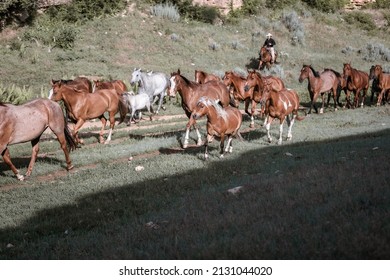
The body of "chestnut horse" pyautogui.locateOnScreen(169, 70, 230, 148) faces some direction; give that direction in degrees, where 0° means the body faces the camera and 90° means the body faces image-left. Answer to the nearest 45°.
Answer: approximately 45°

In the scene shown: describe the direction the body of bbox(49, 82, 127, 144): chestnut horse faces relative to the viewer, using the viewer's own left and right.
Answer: facing to the left of the viewer

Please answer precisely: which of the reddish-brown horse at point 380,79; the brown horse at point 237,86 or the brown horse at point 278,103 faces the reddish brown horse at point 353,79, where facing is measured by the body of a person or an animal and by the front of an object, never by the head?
the reddish-brown horse at point 380,79

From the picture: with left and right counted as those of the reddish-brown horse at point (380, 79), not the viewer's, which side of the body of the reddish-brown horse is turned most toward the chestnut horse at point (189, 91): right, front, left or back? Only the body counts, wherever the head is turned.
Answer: front

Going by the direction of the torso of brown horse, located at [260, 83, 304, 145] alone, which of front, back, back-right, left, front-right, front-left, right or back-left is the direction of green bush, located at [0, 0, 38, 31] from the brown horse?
right

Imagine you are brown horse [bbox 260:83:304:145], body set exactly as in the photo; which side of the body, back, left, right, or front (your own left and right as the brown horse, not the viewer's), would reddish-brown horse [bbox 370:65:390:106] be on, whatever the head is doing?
back

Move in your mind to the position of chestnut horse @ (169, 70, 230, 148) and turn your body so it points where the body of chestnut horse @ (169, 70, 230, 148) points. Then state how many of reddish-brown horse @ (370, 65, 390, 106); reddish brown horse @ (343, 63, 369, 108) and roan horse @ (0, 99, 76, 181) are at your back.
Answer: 2

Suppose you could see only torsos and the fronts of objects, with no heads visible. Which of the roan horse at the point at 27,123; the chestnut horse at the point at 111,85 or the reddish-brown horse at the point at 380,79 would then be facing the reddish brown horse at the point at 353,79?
the reddish-brown horse at the point at 380,79

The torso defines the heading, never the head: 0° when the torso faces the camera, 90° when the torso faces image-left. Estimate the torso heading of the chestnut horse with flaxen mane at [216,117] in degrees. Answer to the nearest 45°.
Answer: approximately 45°

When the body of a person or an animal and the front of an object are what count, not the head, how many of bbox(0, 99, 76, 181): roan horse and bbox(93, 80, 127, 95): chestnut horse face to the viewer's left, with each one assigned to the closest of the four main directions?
2

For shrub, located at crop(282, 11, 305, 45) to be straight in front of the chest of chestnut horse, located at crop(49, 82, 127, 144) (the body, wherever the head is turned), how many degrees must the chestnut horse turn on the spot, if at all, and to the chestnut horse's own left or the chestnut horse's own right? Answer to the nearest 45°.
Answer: approximately 135° to the chestnut horse's own right

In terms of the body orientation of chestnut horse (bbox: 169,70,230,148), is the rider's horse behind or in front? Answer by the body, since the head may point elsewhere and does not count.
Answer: behind

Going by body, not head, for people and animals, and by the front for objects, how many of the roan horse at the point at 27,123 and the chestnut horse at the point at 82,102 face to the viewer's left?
2

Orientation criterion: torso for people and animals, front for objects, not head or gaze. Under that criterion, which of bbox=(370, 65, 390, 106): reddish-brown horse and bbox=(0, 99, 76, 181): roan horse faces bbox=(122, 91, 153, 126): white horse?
the reddish-brown horse

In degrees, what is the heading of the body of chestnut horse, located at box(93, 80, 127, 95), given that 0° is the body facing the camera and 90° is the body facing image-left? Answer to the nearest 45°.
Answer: approximately 90°
